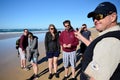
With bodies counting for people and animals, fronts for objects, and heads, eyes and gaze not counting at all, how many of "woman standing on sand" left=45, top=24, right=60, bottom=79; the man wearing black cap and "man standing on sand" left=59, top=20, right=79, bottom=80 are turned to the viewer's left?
1

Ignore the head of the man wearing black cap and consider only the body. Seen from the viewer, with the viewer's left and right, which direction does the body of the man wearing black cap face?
facing to the left of the viewer

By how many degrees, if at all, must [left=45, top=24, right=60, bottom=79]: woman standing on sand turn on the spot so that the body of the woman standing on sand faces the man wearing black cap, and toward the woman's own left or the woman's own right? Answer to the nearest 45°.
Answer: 0° — they already face them

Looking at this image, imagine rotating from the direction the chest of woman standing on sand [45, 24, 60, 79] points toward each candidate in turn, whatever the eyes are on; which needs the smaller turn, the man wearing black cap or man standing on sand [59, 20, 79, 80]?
the man wearing black cap

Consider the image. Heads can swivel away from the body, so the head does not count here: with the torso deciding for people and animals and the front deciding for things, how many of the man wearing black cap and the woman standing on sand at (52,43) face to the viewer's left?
1

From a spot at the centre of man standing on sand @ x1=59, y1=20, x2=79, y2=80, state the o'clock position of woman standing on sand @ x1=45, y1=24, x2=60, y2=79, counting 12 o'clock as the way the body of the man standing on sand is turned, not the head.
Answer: The woman standing on sand is roughly at 4 o'clock from the man standing on sand.

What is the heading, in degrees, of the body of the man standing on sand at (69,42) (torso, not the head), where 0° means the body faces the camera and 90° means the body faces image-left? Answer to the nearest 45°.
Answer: approximately 0°

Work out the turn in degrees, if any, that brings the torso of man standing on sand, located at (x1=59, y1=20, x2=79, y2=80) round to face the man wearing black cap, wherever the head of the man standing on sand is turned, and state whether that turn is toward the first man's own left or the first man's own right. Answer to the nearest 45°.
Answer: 0° — they already face them

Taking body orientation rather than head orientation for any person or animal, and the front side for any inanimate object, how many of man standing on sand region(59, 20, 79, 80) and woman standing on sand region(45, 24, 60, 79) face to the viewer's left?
0

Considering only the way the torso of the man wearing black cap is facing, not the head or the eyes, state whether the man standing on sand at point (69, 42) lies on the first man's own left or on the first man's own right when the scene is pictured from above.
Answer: on the first man's own right

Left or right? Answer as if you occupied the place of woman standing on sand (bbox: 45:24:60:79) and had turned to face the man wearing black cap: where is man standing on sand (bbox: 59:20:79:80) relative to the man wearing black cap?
left
